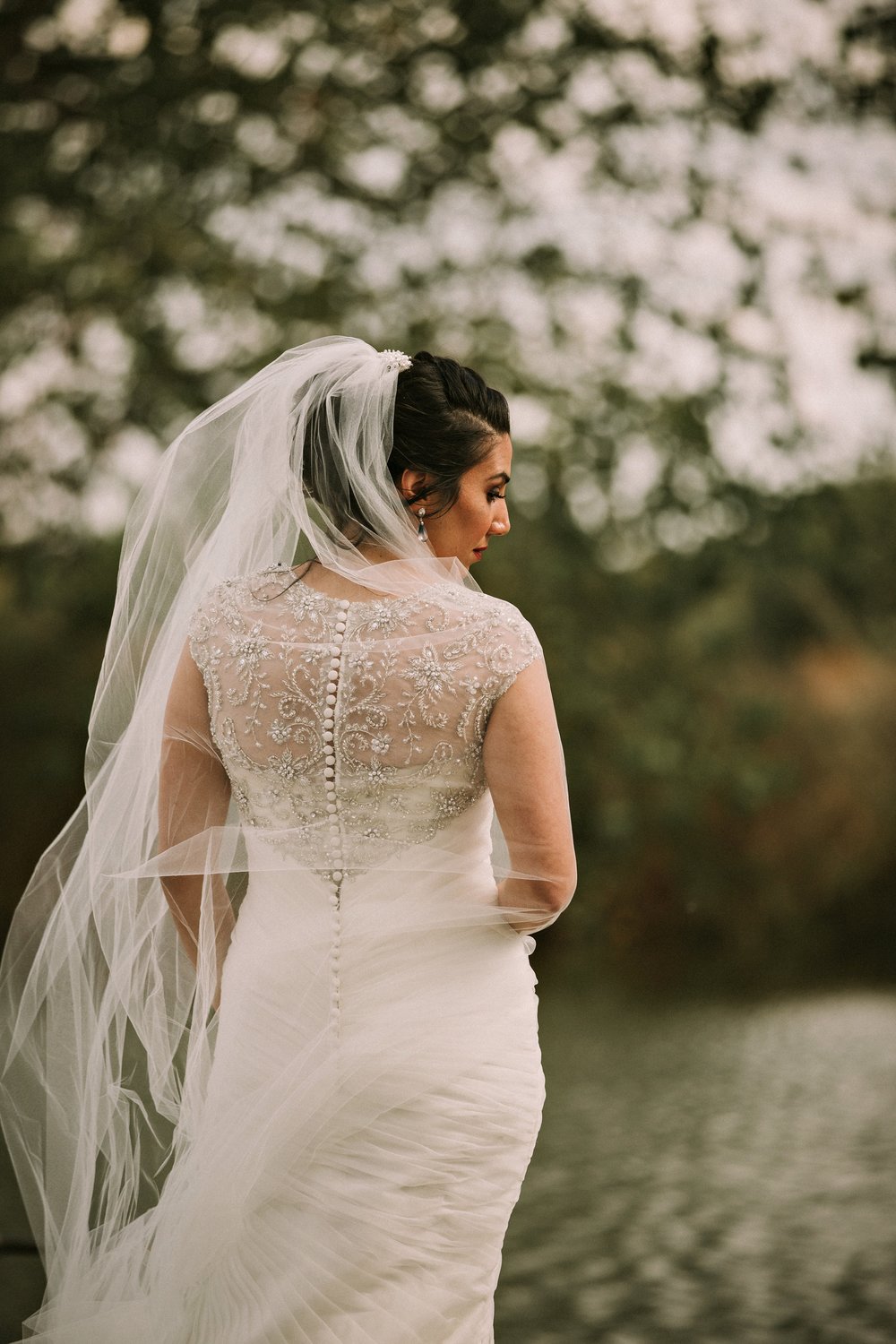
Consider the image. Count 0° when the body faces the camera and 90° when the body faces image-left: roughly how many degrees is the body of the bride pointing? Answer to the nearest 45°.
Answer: approximately 180°

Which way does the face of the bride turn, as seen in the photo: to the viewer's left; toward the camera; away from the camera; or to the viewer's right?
to the viewer's right
